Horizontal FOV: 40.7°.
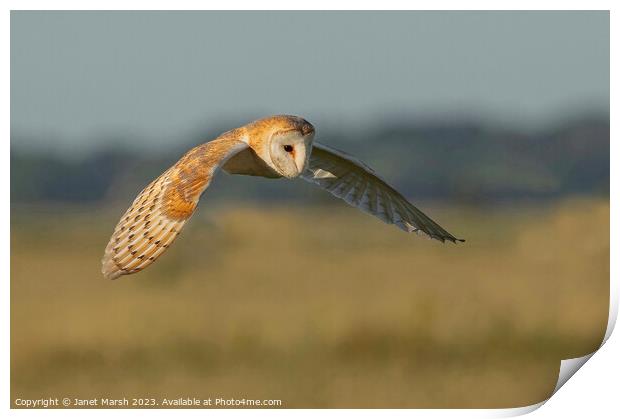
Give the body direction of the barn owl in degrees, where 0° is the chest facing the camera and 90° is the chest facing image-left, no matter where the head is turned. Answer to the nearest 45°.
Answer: approximately 315°
